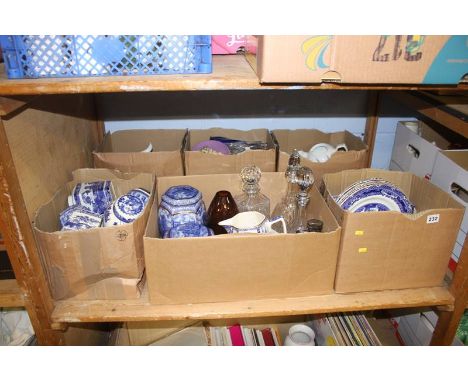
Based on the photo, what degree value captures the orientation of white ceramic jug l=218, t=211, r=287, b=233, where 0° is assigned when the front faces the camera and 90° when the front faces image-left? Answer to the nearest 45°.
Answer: approximately 90°

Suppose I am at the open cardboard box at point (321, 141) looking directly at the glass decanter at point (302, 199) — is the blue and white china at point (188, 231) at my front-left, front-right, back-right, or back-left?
front-right
